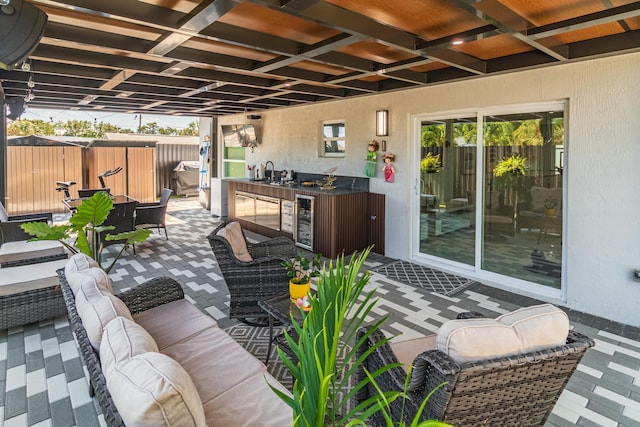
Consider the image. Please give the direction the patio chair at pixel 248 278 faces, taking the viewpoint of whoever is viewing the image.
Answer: facing to the right of the viewer

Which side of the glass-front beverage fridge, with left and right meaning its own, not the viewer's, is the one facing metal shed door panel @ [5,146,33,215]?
right

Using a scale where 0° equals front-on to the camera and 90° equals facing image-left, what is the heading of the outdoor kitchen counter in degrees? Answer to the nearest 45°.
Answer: approximately 45°

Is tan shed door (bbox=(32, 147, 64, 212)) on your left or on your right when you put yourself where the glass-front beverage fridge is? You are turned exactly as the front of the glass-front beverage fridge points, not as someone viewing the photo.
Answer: on your right

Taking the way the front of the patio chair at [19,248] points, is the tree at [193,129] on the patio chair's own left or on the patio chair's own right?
on the patio chair's own left

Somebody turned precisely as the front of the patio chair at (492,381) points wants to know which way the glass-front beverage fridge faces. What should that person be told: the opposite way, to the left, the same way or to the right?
to the left

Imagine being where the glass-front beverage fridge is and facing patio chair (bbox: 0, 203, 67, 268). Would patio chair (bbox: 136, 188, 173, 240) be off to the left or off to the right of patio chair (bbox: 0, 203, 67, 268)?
right

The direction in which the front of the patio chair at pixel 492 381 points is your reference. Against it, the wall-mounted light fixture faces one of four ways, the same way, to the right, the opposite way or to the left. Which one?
to the left
